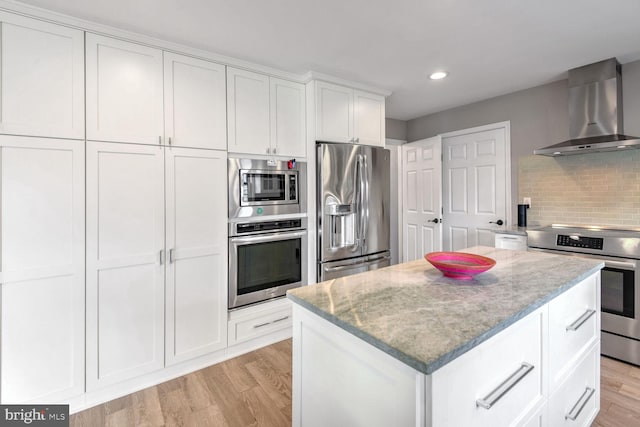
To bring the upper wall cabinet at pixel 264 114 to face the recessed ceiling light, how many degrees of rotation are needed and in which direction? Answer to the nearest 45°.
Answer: approximately 45° to its left

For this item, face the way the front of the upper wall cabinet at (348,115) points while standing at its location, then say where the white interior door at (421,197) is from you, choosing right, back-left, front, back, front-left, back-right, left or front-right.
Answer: left

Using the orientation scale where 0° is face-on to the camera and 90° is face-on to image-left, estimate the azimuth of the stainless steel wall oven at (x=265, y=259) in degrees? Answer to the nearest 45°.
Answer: approximately 315°

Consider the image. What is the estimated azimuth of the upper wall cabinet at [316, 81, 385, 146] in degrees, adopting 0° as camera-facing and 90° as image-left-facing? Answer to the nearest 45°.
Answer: approximately 315°

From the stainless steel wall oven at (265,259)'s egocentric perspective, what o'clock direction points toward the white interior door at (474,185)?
The white interior door is roughly at 10 o'clock from the stainless steel wall oven.

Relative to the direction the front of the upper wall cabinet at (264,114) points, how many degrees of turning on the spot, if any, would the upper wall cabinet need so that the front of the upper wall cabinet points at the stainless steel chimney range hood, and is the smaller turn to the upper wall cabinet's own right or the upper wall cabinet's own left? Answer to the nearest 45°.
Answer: approximately 45° to the upper wall cabinet's own left

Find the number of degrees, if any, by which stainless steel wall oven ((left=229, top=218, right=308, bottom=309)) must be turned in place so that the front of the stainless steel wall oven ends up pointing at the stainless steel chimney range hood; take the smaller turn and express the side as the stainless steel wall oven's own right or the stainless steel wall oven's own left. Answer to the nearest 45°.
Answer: approximately 45° to the stainless steel wall oven's own left

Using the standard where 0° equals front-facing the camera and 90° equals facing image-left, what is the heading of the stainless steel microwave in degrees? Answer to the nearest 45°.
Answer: approximately 315°

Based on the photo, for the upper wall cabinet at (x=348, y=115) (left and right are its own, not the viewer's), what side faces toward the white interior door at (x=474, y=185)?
left
